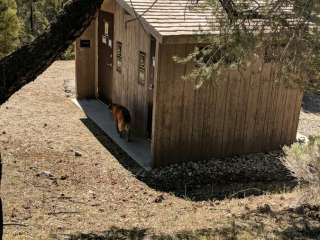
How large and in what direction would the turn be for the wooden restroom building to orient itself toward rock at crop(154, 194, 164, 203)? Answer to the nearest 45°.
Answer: approximately 45° to its left

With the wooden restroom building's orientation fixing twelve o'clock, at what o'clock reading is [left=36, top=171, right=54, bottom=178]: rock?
The rock is roughly at 12 o'clock from the wooden restroom building.

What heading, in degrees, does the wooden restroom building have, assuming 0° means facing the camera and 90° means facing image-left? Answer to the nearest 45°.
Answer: approximately 45°

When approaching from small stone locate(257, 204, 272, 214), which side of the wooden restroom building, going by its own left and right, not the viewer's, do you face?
left
